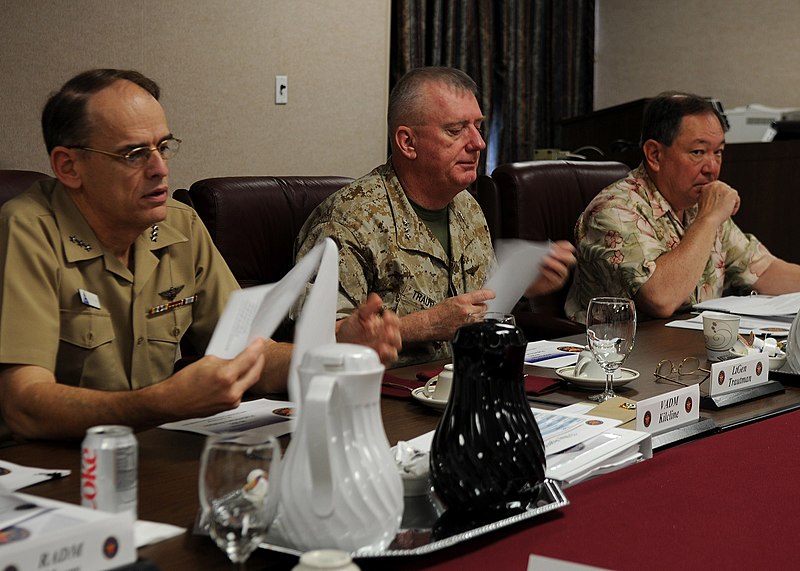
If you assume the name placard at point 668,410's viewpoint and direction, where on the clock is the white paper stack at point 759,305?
The white paper stack is roughly at 8 o'clock from the name placard.

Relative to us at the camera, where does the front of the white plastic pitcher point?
facing away from the viewer and to the right of the viewer

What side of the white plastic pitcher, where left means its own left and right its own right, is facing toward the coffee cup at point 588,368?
front

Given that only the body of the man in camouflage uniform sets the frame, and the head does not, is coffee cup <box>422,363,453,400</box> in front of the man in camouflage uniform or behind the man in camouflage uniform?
in front

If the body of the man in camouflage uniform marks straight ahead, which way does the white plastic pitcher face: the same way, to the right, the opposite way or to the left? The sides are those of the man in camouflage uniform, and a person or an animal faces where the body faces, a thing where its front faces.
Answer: to the left

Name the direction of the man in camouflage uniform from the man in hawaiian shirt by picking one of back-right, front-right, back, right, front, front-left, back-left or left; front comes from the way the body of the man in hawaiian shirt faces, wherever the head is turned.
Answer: right

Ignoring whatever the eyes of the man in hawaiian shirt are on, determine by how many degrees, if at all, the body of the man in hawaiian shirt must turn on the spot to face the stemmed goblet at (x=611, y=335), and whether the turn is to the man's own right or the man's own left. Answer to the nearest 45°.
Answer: approximately 45° to the man's own right

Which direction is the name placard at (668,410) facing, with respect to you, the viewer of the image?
facing the viewer and to the right of the viewer
